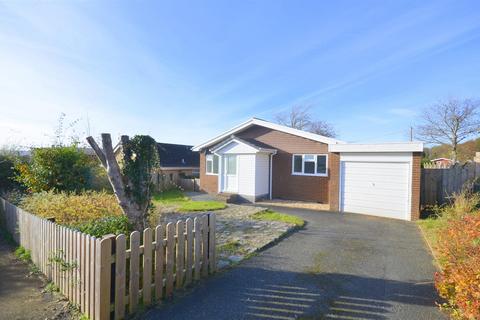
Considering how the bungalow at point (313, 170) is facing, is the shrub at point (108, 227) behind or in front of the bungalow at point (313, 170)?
in front

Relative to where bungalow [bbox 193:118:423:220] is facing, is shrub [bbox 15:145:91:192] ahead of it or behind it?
ahead

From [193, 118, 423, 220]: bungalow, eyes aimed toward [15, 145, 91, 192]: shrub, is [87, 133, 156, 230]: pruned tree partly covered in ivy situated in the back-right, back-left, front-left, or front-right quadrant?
front-left

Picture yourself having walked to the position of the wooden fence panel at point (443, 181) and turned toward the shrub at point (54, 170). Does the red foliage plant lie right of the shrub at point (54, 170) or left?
left

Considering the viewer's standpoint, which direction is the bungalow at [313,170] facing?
facing the viewer and to the left of the viewer

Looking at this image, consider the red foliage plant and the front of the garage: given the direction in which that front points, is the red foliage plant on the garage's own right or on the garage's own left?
on the garage's own left

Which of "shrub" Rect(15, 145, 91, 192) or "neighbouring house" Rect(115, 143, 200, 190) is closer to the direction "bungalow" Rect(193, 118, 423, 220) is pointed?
the shrub

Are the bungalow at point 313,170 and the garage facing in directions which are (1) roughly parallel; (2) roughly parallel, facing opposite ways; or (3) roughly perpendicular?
roughly parallel

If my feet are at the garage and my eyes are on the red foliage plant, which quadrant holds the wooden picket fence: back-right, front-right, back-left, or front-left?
front-right
